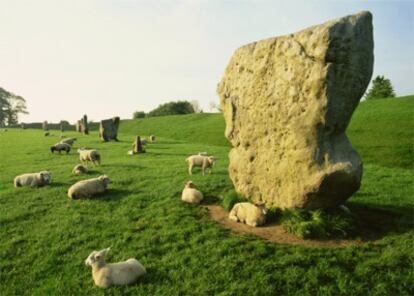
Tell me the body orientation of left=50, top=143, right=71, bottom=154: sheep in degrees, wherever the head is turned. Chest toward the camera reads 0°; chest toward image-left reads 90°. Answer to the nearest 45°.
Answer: approximately 90°

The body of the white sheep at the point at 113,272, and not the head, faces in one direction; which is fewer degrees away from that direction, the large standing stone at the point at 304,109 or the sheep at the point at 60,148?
the sheep

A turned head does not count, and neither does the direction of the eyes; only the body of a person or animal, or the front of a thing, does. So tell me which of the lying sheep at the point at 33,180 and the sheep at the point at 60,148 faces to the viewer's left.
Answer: the sheep

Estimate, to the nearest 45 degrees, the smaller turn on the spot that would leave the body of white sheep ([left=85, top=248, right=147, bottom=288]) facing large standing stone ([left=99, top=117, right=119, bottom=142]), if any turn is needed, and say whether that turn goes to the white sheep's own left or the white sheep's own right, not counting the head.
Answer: approximately 90° to the white sheep's own right

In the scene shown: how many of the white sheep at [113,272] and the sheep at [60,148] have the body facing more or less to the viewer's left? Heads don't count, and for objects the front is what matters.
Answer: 2

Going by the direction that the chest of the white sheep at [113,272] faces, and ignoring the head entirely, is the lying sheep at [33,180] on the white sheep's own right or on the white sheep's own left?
on the white sheep's own right

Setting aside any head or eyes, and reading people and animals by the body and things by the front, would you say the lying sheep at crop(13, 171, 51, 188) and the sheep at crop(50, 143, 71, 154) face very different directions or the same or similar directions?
very different directions

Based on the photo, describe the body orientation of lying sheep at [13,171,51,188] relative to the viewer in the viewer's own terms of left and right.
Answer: facing to the right of the viewer

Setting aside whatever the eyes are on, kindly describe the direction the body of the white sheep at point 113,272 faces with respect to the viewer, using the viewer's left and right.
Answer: facing to the left of the viewer

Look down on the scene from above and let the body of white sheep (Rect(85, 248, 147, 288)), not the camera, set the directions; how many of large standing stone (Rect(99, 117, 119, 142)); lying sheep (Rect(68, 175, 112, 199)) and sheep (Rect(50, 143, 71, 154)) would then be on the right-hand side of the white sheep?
3

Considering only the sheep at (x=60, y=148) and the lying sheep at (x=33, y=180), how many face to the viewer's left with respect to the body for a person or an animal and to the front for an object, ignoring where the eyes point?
1

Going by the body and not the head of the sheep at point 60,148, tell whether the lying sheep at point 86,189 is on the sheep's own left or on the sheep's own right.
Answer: on the sheep's own left
